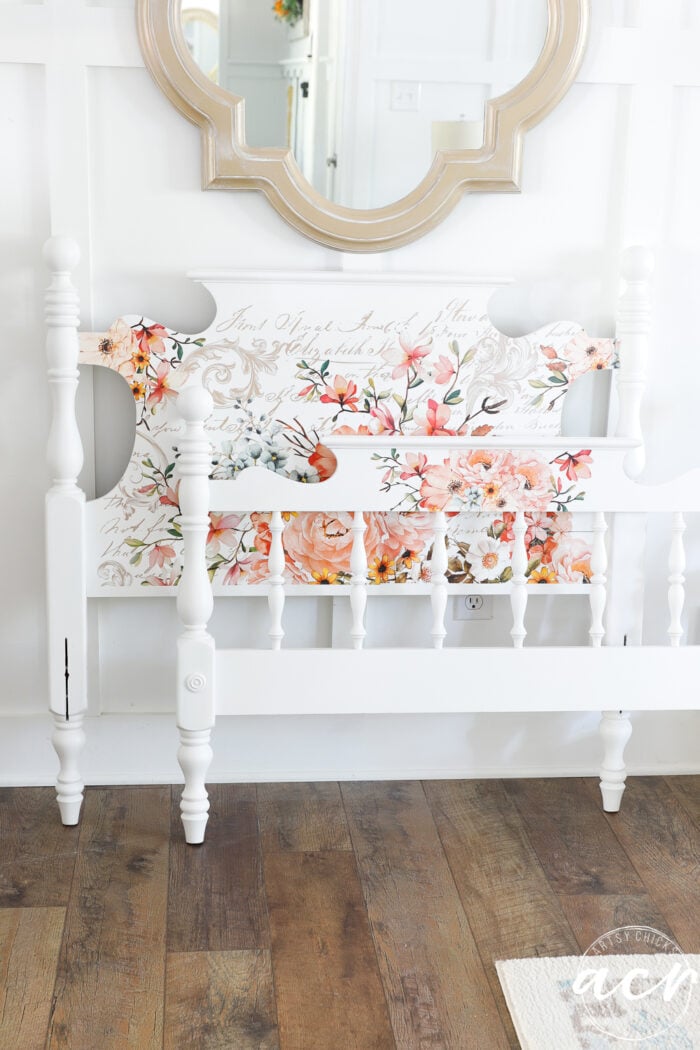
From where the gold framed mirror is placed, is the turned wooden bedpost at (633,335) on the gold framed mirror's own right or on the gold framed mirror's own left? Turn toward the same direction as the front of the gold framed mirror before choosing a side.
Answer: on the gold framed mirror's own left

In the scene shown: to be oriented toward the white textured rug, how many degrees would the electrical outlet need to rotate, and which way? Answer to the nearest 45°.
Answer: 0° — it already faces it

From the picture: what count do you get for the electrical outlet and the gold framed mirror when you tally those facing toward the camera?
2

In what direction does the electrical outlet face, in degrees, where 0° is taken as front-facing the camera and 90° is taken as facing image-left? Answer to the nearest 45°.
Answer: approximately 0°
